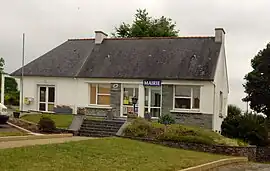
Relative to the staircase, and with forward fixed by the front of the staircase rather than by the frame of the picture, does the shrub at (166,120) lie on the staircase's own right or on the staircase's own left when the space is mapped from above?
on the staircase's own left

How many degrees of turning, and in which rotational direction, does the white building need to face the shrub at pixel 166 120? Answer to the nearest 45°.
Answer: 0° — it already faces it

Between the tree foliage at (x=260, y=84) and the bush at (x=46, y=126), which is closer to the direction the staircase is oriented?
the bush

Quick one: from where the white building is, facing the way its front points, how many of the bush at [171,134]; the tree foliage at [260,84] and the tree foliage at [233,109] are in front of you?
1

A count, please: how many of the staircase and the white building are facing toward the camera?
2

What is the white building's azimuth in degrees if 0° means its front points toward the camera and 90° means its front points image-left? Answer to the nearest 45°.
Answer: approximately 0°

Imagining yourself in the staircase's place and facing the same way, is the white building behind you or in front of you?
behind

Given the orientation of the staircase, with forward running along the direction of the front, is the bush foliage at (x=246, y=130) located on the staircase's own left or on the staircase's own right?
on the staircase's own left

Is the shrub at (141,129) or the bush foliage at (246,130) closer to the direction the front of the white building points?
the shrub

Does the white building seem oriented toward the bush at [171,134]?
yes
